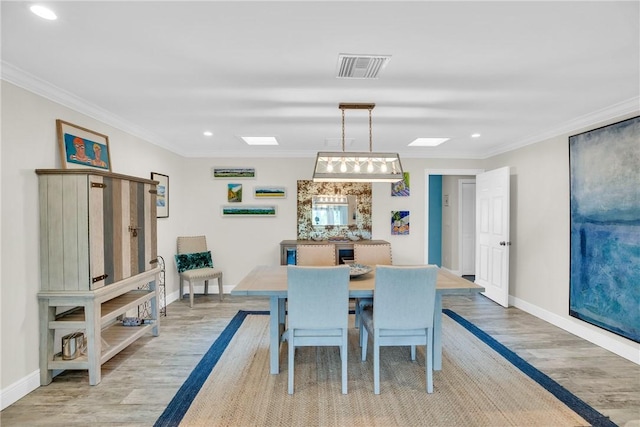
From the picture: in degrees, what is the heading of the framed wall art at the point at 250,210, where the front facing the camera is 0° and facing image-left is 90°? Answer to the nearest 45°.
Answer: approximately 0°

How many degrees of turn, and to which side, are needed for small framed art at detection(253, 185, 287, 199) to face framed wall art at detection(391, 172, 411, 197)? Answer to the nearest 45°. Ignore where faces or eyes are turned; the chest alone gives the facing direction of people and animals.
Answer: approximately 90° to its left

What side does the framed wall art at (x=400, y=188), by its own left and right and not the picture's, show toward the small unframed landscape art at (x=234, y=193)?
right

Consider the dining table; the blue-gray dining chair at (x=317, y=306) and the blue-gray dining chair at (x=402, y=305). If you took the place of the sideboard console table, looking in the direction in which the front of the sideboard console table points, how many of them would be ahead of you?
3

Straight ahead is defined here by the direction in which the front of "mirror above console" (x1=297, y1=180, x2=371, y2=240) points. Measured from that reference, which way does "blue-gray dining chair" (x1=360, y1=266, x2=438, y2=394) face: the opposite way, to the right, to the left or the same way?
the opposite way

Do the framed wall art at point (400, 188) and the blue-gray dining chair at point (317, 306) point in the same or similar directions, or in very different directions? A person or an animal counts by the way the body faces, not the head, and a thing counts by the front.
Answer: very different directions

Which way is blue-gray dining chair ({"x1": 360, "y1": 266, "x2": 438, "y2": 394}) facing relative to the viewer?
away from the camera

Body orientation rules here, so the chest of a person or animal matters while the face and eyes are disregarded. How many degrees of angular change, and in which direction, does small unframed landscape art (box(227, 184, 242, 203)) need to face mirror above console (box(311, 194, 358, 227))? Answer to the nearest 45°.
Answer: approximately 90° to its left
